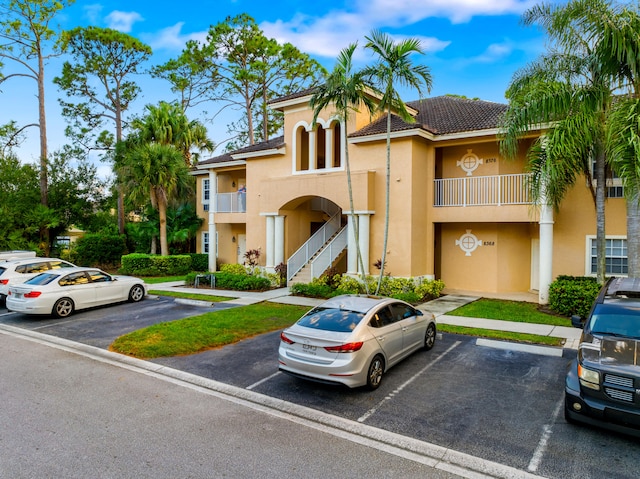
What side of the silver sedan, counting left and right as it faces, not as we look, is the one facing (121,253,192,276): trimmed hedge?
left

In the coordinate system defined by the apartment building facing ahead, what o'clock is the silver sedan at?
The silver sedan is roughly at 11 o'clock from the apartment building.

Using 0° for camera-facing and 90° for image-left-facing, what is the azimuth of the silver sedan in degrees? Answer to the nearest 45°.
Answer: approximately 225°

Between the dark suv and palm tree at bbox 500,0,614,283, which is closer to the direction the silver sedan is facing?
the palm tree

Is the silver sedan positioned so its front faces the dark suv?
no

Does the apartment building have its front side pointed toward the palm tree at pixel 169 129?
no

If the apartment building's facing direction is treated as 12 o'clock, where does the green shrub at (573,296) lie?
The green shrub is roughly at 9 o'clock from the apartment building.

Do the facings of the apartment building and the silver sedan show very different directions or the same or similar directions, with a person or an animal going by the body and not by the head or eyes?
very different directions

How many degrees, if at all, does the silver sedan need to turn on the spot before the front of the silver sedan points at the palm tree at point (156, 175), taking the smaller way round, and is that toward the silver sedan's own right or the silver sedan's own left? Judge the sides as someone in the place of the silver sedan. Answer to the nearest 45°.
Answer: approximately 90° to the silver sedan's own left

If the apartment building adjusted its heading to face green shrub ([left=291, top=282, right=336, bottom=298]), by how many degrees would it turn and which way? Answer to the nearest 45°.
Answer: approximately 45° to its right

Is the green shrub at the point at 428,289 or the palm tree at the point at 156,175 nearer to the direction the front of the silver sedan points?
the green shrub

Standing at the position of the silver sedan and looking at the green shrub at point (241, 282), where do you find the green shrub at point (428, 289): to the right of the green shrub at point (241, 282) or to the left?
right

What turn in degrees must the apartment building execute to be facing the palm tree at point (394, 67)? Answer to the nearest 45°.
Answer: approximately 45° to its left

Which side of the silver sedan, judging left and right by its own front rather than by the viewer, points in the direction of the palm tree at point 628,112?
front

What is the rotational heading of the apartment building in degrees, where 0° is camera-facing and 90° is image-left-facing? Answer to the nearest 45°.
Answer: approximately 45°

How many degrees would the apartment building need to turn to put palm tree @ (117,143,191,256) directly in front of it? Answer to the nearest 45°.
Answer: approximately 45° to its right
